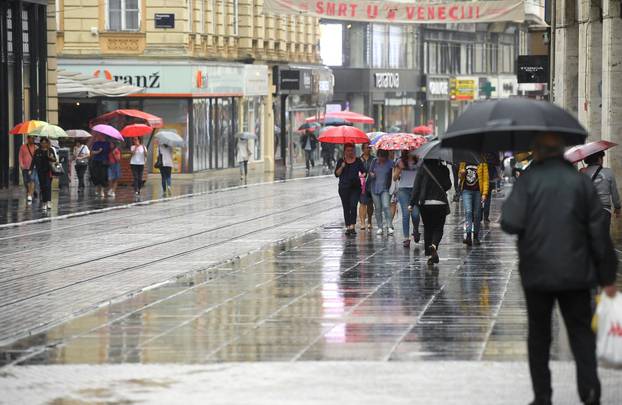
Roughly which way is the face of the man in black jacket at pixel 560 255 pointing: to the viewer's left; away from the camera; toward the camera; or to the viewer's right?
away from the camera

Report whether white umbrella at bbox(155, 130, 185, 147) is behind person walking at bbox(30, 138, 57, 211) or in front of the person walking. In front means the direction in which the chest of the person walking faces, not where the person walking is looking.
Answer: behind

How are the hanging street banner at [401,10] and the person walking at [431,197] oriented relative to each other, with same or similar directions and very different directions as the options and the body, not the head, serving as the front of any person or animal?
very different directions

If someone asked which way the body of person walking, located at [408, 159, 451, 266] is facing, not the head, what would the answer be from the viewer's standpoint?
away from the camera

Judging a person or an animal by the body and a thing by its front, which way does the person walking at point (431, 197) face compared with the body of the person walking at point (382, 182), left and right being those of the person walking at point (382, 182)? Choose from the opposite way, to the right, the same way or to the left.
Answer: the opposite way

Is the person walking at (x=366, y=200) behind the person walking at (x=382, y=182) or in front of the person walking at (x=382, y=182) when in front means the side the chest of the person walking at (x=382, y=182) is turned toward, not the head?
behind

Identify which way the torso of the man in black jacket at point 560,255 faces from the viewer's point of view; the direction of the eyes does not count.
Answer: away from the camera

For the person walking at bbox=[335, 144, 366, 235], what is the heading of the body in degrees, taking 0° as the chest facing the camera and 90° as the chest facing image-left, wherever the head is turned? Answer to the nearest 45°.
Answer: approximately 0°

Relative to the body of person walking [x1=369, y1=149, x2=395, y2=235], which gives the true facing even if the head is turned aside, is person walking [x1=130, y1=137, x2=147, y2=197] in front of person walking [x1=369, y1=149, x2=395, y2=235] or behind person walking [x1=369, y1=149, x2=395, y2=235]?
behind
